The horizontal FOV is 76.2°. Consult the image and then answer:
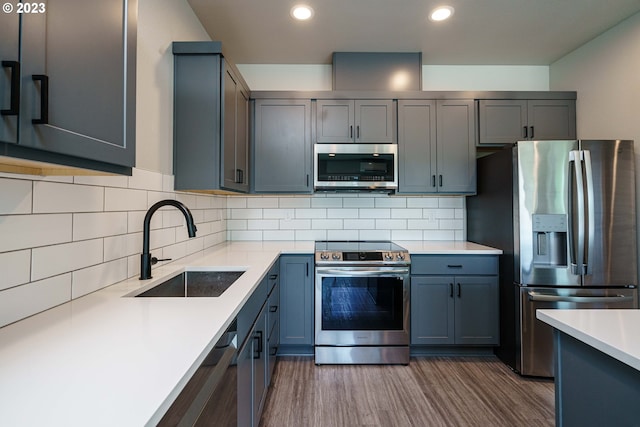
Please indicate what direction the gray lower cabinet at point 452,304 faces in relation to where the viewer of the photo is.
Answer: facing the viewer

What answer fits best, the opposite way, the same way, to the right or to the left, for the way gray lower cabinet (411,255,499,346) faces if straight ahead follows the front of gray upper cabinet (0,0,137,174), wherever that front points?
to the right

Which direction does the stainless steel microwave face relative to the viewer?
toward the camera

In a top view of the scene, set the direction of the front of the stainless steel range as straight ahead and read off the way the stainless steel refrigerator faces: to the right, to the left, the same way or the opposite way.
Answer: the same way

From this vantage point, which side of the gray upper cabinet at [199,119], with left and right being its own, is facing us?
right

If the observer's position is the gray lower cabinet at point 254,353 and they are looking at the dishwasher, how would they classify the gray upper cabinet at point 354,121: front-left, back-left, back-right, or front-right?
back-left

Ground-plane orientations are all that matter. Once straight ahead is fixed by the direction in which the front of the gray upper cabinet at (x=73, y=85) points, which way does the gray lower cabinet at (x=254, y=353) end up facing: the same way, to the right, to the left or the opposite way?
the same way

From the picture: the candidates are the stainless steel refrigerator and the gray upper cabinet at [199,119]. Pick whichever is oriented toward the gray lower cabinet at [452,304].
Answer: the gray upper cabinet

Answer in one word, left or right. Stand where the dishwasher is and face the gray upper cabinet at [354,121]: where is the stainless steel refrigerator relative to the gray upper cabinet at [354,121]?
right

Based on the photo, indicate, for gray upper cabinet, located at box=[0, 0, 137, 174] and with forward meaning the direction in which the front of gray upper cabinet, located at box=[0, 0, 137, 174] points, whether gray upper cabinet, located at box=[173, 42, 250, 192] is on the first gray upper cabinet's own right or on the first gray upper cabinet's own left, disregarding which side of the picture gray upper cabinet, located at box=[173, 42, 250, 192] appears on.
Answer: on the first gray upper cabinet's own left

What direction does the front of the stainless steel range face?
toward the camera

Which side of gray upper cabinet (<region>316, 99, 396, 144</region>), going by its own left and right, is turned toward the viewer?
front

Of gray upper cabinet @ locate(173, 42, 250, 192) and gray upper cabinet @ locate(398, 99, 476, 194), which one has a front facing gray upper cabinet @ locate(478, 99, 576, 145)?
gray upper cabinet @ locate(173, 42, 250, 192)

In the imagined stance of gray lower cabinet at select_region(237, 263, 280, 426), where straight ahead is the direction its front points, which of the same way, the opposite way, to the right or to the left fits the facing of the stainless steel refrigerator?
to the right

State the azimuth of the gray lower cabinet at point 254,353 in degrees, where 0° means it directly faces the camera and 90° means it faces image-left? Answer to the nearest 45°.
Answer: approximately 270°
